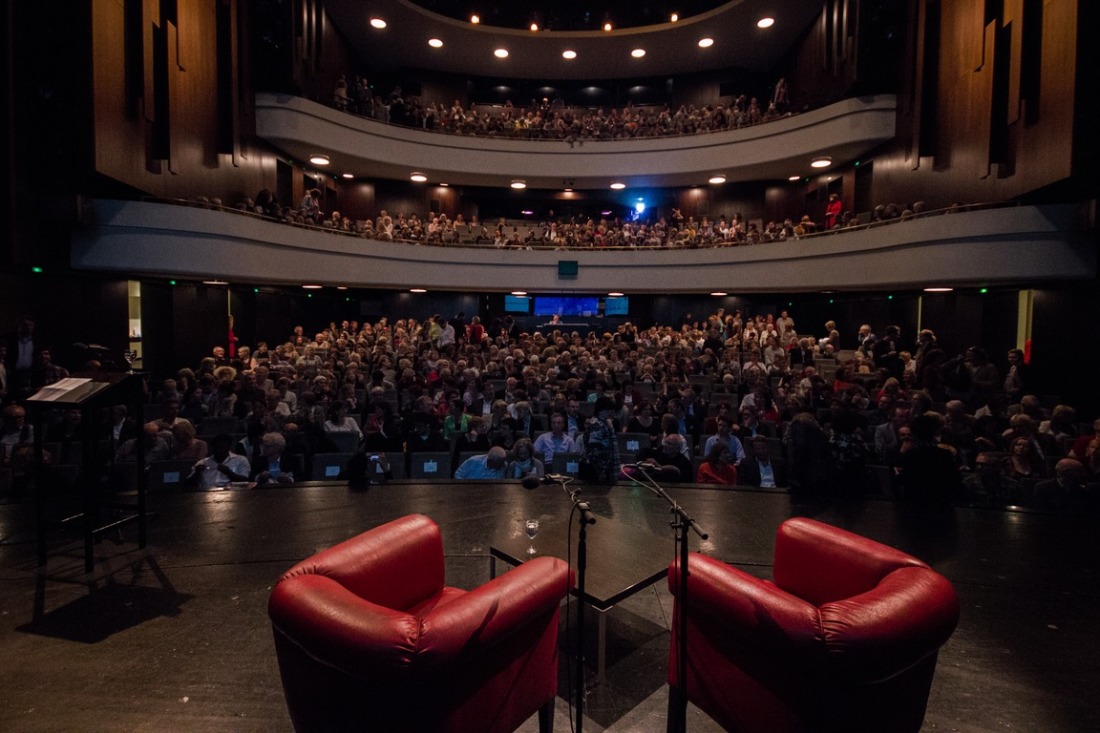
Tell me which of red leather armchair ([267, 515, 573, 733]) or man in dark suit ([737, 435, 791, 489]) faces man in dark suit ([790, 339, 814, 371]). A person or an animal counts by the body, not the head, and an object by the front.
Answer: the red leather armchair

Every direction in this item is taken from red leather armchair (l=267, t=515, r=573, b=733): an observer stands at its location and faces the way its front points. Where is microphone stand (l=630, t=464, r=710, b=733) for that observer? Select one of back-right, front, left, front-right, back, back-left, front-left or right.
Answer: front-right

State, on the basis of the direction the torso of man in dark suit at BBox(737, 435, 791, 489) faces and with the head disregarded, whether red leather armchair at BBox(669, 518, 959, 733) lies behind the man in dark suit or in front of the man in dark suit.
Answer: in front

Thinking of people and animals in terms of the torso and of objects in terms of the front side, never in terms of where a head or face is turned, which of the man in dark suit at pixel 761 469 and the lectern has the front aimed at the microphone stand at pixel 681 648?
the man in dark suit

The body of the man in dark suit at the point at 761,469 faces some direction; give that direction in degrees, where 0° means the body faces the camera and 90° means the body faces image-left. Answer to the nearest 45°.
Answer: approximately 0°

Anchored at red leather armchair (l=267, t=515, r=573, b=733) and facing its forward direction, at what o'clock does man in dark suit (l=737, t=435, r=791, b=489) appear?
The man in dark suit is roughly at 12 o'clock from the red leather armchair.

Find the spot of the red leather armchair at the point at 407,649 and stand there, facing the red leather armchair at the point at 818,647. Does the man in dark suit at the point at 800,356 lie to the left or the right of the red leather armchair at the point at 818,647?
left

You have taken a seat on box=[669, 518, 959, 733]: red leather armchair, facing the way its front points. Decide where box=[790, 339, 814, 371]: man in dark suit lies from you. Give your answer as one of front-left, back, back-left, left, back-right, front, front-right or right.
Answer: front-right

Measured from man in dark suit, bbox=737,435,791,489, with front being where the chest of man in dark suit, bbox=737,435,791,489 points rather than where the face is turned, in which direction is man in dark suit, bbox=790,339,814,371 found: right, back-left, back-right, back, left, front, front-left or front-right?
back

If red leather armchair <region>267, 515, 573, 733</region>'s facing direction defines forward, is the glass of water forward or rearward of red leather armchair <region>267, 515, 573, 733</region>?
forward

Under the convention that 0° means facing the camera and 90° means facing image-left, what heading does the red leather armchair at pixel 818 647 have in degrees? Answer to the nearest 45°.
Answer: approximately 135°

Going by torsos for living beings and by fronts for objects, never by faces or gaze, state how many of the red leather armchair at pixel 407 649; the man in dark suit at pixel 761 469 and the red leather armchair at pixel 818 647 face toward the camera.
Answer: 1

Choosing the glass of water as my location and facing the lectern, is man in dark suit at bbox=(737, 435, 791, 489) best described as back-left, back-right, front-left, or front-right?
back-right
